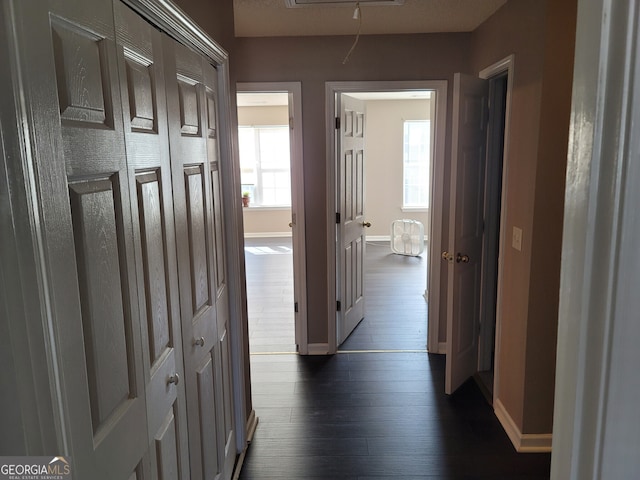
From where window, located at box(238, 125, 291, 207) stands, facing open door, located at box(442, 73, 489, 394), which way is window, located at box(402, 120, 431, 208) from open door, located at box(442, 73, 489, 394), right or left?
left

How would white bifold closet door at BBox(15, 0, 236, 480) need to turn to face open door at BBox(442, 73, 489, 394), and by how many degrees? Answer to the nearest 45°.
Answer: approximately 90° to its left

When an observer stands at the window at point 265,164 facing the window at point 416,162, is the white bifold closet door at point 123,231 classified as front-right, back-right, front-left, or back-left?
front-right

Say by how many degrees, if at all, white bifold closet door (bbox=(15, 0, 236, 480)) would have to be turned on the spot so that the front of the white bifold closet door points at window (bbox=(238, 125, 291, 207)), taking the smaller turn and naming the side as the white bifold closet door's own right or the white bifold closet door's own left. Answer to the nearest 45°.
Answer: approximately 135° to the white bifold closet door's own left

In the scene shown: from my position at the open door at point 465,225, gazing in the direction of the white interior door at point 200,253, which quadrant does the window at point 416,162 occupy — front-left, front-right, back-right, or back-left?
back-right

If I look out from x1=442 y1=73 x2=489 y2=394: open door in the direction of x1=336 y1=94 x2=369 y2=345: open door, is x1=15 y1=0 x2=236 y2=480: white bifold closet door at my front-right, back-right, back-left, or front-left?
back-left

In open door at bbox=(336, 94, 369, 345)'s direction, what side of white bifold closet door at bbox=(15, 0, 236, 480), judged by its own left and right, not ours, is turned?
left

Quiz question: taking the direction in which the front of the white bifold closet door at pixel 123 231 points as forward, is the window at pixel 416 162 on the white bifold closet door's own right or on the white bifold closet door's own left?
on the white bifold closet door's own left

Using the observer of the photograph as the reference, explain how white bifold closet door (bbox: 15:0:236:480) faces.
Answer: facing the viewer and to the right of the viewer
